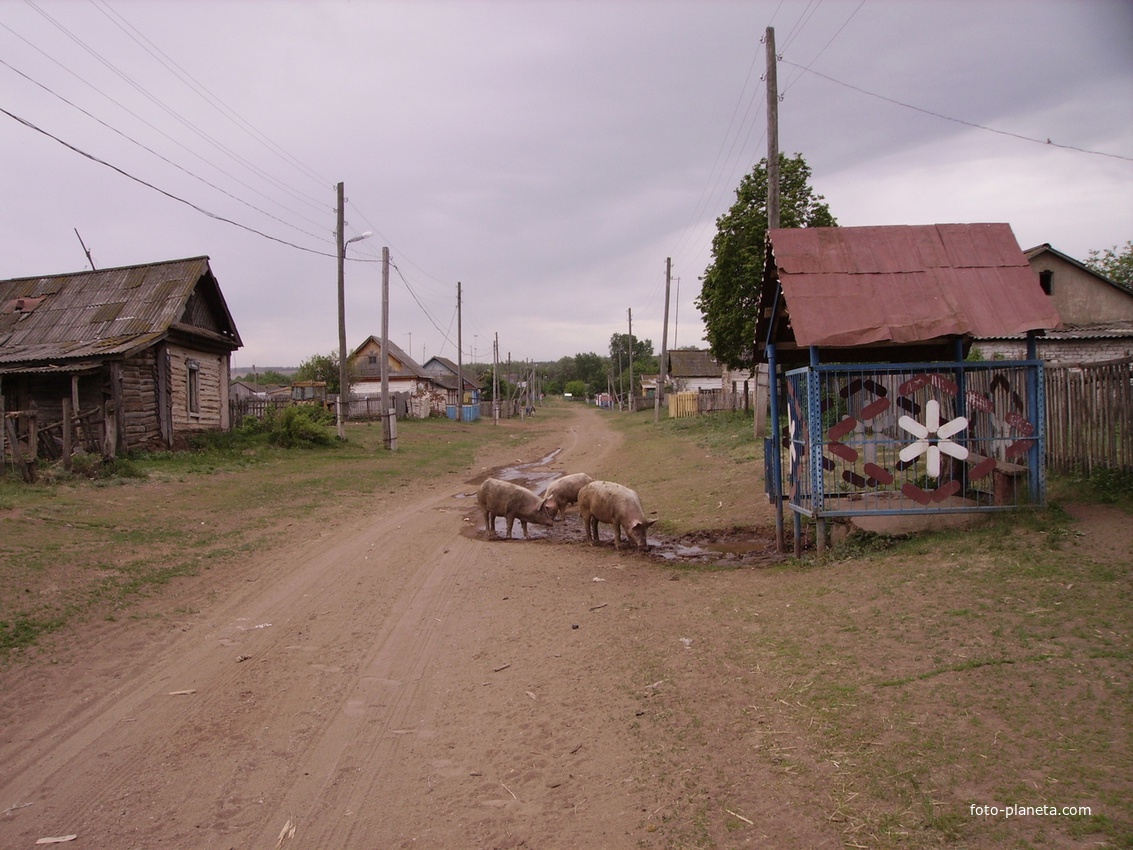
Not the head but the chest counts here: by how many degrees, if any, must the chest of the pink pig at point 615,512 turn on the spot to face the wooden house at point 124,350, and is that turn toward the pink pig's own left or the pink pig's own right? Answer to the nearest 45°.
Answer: approximately 180°

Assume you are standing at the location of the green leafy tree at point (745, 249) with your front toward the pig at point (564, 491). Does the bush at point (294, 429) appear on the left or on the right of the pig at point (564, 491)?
right

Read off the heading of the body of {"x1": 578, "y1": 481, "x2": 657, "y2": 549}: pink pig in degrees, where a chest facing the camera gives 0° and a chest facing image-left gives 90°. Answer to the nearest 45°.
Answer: approximately 315°

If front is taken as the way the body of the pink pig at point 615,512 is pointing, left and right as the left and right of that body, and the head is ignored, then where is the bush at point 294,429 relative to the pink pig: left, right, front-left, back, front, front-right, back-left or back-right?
back

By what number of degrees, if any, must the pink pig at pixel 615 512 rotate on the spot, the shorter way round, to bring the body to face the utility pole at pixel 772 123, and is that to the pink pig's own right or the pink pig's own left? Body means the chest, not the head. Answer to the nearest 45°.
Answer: approximately 90° to the pink pig's own left

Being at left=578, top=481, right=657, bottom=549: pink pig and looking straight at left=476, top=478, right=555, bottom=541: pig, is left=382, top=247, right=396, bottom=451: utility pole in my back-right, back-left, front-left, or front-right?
front-right

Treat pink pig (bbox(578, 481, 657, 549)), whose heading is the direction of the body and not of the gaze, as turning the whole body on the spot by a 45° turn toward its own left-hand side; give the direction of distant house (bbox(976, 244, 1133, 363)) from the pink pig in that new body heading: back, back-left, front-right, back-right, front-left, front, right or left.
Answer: front-left

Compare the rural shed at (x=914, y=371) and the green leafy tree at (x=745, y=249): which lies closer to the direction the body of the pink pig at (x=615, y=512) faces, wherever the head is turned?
the rural shed

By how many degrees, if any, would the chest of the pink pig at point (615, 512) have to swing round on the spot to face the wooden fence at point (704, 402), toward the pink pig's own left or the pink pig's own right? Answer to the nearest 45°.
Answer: approximately 135° to the pink pig's own left

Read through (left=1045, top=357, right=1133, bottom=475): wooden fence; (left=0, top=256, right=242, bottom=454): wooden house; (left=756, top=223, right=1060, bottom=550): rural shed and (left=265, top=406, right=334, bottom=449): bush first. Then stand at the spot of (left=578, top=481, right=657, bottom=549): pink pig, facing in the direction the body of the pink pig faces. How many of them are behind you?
2

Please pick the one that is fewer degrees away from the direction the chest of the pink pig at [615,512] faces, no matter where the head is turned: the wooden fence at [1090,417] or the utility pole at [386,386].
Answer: the wooden fence
